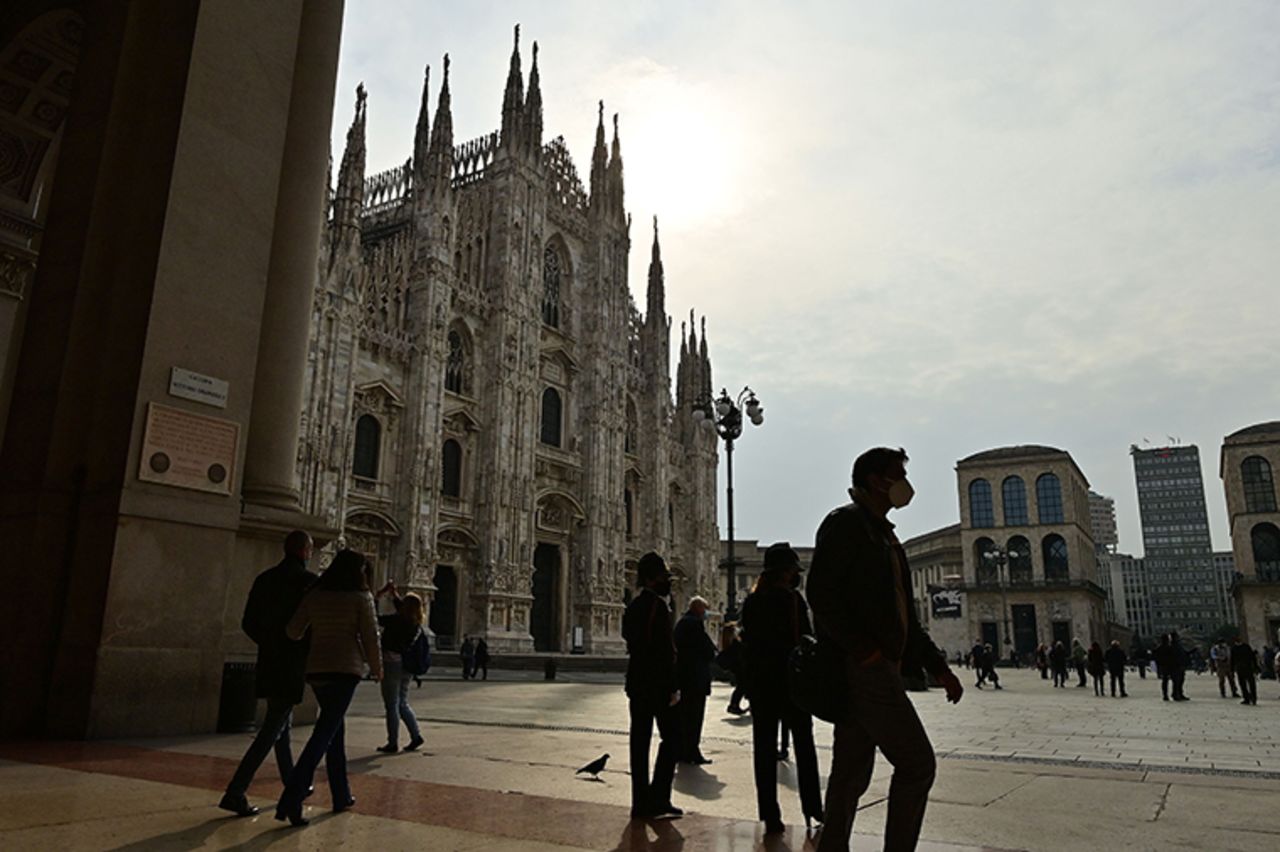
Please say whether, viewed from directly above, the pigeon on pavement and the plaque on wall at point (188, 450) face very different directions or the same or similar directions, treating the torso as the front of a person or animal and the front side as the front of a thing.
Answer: same or similar directions

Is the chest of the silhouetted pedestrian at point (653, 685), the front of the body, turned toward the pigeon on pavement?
no

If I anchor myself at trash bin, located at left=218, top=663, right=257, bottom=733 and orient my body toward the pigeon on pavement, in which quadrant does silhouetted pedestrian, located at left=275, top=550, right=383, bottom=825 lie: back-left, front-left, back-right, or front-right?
front-right

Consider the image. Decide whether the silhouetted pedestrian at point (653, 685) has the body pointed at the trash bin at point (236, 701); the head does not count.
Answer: no

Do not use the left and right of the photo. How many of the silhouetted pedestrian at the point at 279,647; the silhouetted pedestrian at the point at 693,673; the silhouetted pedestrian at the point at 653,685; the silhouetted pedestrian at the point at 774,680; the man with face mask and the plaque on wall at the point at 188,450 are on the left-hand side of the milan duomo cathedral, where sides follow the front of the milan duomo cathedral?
0

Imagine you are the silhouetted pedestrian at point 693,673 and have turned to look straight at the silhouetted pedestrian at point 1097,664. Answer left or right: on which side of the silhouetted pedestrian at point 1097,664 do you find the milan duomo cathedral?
left

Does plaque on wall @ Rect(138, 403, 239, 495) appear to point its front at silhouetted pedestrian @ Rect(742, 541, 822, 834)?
yes

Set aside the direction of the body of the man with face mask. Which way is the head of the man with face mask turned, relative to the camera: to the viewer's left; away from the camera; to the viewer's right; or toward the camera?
to the viewer's right

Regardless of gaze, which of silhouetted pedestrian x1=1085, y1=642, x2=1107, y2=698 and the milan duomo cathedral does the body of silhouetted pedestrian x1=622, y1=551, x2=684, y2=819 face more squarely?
the silhouetted pedestrian

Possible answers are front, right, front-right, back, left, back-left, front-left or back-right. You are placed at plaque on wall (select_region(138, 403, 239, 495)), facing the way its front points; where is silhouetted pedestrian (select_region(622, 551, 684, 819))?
front

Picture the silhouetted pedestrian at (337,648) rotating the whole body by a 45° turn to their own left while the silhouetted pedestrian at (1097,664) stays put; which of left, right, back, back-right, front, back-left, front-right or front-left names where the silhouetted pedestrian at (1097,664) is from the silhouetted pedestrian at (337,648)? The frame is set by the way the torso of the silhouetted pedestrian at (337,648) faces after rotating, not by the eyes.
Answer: front-right
